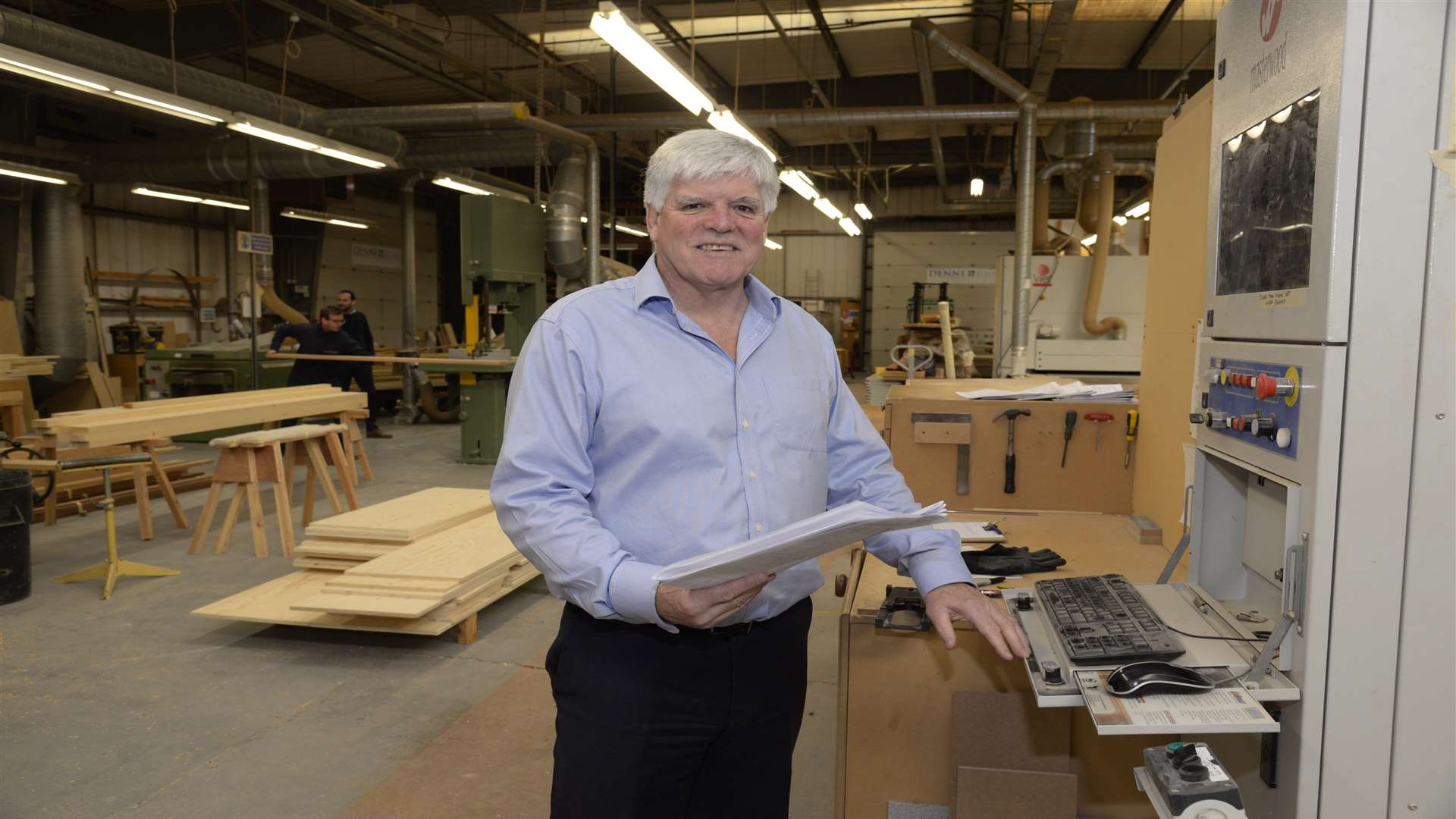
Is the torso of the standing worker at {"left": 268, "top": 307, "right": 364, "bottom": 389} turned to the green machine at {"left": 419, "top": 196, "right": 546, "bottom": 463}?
yes

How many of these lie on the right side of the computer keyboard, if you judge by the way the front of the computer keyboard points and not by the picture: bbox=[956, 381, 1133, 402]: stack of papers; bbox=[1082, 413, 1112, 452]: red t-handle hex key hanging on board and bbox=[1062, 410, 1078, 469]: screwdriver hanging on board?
3

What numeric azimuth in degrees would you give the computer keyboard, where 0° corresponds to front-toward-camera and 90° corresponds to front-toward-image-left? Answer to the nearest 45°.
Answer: approximately 90°

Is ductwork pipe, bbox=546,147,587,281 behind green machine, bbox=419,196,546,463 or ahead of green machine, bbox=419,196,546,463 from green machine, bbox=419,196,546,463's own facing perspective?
behind

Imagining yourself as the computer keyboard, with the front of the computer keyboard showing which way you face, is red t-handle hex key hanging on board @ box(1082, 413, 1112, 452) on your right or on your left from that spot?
on your right
